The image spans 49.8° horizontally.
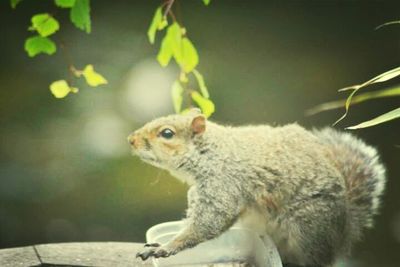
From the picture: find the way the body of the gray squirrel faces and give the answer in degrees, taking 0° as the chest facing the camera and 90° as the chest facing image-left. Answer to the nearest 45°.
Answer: approximately 90°

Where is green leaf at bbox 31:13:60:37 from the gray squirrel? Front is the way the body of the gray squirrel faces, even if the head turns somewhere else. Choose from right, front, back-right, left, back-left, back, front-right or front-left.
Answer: front-left
